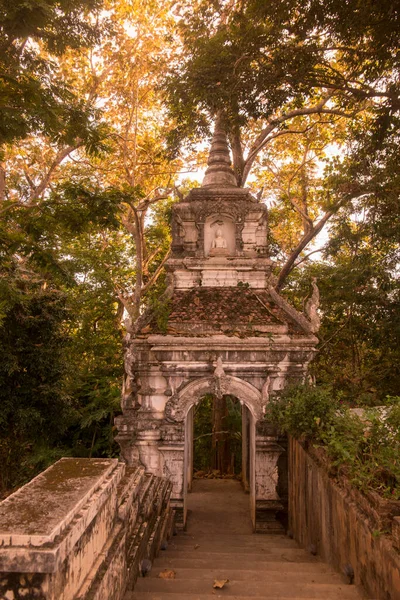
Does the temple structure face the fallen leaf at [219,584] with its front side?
yes

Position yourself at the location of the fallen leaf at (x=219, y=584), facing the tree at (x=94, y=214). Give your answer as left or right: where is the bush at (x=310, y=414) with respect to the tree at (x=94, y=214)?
right

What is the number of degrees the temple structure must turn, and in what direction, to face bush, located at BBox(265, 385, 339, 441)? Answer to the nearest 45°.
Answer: approximately 45° to its left

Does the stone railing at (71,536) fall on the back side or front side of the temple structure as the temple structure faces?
on the front side

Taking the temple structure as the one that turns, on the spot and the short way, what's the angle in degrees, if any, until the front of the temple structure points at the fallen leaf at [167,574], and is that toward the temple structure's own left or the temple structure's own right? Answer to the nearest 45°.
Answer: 0° — it already faces it

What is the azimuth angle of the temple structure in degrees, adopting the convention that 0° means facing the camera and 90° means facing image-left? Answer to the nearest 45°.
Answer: approximately 0°

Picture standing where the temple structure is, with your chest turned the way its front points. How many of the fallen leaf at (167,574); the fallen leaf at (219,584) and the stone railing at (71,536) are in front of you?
3

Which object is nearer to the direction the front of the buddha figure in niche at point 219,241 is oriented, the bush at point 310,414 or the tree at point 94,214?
the bush

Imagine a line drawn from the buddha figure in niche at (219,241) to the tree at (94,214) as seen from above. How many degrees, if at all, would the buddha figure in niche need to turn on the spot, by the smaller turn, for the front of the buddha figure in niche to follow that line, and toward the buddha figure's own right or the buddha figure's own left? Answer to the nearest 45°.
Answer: approximately 135° to the buddha figure's own right
